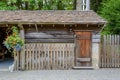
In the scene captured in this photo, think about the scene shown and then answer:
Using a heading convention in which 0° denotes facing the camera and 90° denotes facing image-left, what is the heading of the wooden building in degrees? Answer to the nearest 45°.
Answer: approximately 0°

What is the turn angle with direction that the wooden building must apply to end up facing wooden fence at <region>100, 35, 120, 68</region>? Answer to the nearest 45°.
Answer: approximately 90° to its left

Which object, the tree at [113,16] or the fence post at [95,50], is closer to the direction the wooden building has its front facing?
the fence post

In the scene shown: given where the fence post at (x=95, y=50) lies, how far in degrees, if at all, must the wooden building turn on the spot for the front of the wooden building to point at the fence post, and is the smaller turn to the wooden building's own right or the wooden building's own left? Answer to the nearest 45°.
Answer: approximately 90° to the wooden building's own left

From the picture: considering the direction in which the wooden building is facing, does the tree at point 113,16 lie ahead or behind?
behind
